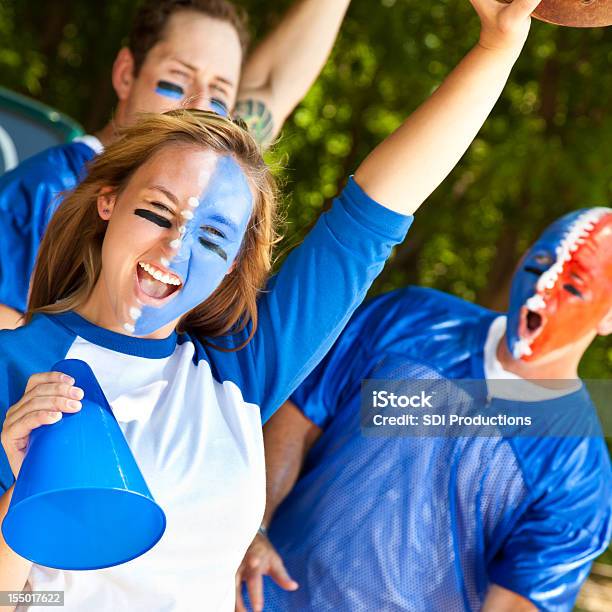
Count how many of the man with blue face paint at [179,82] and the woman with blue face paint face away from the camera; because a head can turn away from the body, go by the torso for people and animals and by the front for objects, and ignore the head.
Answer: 0

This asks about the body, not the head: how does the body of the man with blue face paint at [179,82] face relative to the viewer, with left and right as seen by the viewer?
facing the viewer and to the right of the viewer

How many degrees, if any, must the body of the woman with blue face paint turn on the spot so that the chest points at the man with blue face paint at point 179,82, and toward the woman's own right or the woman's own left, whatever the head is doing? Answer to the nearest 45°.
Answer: approximately 180°

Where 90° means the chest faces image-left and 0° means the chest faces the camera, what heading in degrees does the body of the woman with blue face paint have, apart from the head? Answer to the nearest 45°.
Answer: approximately 0°

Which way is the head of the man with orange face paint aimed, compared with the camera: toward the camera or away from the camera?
toward the camera

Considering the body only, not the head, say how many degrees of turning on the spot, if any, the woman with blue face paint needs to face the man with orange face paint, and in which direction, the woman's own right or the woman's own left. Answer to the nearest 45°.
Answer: approximately 135° to the woman's own left

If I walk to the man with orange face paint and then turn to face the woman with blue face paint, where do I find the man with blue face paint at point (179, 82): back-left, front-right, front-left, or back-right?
front-right
